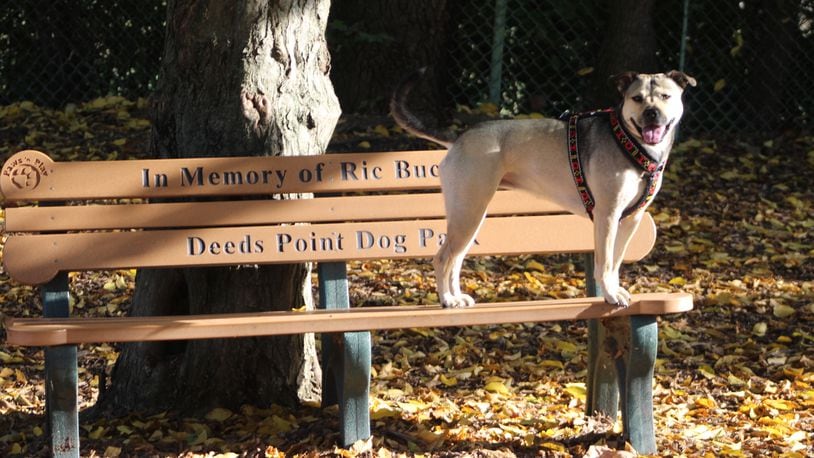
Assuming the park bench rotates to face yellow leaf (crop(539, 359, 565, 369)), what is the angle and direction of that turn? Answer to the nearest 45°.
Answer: approximately 135° to its left

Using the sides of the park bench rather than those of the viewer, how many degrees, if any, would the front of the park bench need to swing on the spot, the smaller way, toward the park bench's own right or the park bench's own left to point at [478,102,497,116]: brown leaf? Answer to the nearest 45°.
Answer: approximately 180°

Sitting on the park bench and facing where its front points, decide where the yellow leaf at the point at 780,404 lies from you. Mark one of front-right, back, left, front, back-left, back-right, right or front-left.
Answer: left

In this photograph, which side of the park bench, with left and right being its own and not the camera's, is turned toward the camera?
front

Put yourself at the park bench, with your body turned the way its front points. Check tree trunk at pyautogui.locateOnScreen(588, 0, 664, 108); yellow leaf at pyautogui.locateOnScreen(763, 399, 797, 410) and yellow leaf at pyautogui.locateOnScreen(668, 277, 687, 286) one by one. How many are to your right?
0

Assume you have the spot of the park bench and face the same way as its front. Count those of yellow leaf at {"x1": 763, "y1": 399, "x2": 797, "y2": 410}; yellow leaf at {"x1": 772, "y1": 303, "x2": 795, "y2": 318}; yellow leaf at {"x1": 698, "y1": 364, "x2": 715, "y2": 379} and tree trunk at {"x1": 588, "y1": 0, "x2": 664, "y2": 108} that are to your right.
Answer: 0

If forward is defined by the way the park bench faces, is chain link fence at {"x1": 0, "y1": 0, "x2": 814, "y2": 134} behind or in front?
behind

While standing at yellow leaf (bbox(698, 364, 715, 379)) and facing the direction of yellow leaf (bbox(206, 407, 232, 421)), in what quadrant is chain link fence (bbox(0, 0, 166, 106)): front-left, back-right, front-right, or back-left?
front-right

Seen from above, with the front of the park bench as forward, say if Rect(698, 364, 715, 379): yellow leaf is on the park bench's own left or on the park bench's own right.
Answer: on the park bench's own left

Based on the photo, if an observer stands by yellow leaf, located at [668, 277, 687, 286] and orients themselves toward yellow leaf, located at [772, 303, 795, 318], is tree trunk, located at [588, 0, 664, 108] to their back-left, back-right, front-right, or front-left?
back-left

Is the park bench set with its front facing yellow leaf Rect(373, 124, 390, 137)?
no
